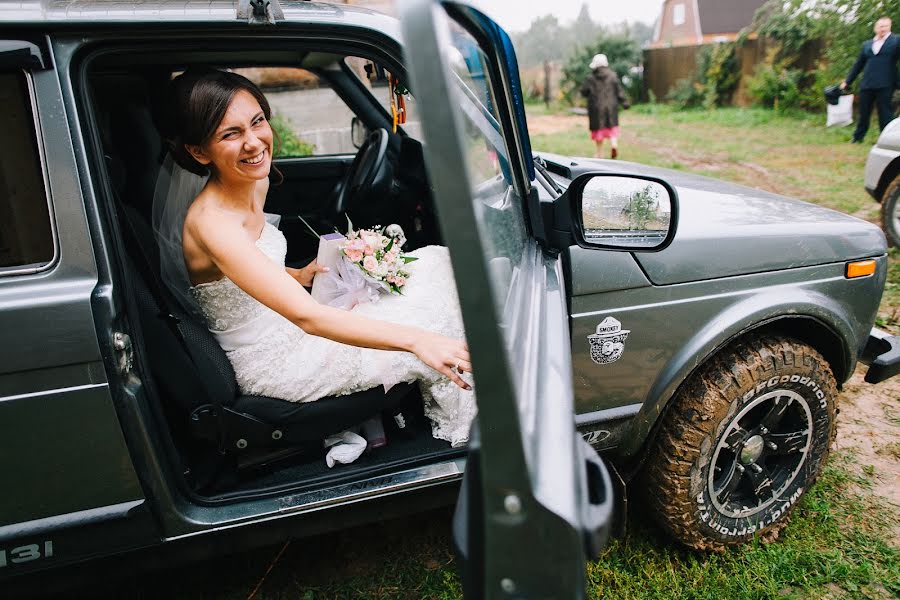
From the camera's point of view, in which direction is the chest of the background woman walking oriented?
away from the camera

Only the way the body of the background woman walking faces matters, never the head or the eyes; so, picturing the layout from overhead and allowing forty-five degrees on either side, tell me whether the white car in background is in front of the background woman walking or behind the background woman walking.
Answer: behind

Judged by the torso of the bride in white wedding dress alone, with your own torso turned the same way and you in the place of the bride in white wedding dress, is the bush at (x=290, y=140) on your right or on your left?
on your left

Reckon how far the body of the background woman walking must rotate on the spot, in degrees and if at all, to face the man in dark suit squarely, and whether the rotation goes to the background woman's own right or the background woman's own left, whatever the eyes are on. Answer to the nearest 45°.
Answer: approximately 90° to the background woman's own right

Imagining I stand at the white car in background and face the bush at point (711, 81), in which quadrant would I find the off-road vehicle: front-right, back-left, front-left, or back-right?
back-left

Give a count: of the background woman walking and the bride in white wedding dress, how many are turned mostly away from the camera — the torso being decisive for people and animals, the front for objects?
1

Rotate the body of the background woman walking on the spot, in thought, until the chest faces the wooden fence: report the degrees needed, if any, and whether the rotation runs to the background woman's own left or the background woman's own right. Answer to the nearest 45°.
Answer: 0° — they already face it
